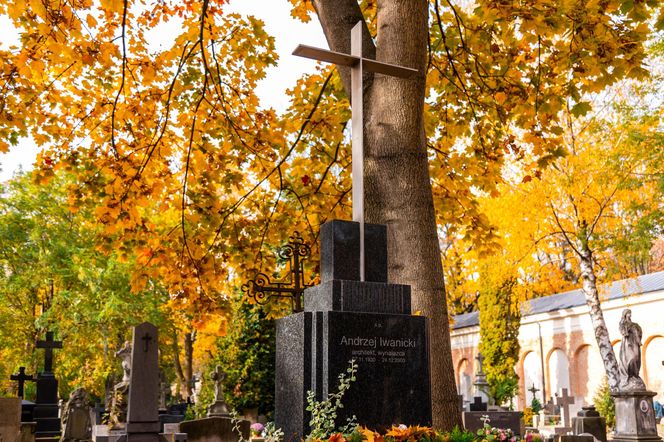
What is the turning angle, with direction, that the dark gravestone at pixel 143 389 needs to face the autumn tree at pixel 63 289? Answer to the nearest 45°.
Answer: approximately 180°

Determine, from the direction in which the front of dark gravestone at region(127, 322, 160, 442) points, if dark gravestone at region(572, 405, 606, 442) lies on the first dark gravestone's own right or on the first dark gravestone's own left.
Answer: on the first dark gravestone's own left

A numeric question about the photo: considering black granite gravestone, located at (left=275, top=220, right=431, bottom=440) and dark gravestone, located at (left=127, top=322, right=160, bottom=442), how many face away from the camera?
0

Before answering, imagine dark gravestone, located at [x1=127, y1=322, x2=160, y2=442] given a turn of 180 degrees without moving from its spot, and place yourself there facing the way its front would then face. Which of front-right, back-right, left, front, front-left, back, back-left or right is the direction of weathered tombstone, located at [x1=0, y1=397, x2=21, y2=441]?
left

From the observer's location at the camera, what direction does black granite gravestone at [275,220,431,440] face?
facing the viewer and to the right of the viewer

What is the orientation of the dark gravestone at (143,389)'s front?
toward the camera
